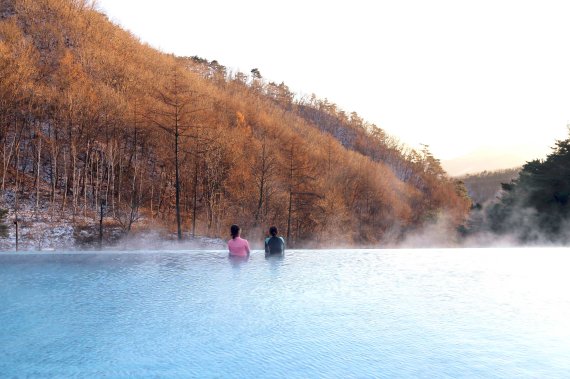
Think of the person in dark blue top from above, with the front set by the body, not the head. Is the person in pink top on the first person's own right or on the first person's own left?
on the first person's own left

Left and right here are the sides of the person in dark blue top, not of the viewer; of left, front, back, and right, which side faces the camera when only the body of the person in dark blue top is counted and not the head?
back
